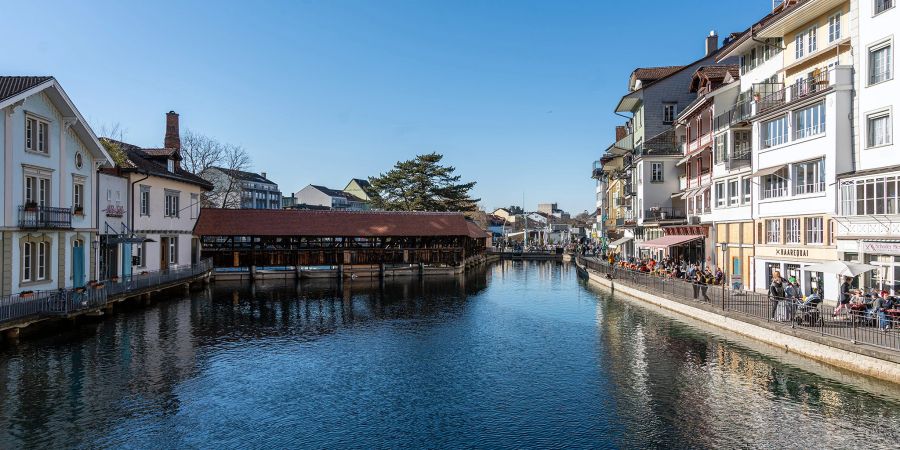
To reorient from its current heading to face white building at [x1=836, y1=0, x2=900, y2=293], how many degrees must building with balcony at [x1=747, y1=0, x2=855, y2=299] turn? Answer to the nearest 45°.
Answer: approximately 90° to its left

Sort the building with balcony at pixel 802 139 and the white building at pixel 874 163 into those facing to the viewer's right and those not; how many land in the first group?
0

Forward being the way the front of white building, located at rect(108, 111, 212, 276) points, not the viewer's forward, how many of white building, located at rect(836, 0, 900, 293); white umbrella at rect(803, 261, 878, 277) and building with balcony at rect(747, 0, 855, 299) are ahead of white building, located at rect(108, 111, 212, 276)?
3

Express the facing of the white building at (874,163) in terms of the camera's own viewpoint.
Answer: facing the viewer and to the left of the viewer

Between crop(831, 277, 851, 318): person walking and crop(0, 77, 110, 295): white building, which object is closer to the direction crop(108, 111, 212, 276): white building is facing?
the person walking

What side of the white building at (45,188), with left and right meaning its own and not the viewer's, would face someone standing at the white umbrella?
front

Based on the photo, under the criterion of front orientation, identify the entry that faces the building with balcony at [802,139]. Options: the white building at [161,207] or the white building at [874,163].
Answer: the white building at [161,207]

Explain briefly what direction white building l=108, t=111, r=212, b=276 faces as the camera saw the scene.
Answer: facing the viewer and to the right of the viewer

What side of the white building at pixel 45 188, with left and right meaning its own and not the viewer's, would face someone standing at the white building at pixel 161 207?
left

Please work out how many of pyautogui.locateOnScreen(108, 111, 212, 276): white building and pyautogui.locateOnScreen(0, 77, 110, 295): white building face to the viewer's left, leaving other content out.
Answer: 0

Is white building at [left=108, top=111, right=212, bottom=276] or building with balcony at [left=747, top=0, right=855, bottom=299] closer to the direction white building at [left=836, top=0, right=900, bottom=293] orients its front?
the white building

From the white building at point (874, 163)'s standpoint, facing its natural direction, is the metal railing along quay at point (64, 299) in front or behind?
in front

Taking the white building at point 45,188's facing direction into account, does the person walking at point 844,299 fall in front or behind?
in front

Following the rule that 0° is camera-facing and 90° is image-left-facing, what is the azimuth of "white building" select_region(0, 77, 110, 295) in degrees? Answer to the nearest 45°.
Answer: approximately 315°

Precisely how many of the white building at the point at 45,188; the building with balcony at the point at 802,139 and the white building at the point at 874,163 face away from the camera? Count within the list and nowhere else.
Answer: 0

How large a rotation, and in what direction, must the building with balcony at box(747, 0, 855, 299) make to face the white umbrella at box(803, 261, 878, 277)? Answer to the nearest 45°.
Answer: approximately 45° to its left
